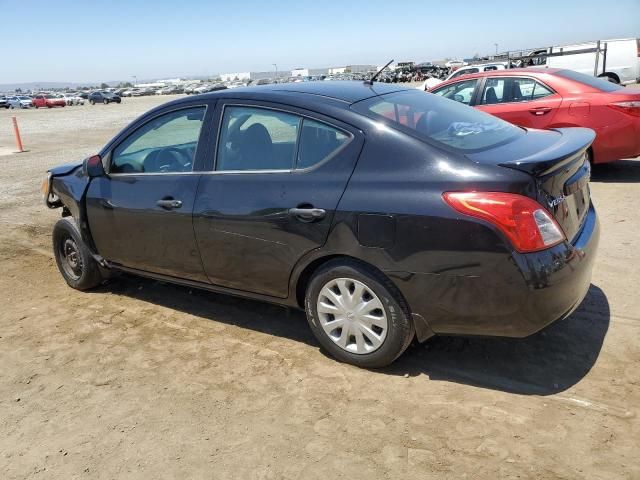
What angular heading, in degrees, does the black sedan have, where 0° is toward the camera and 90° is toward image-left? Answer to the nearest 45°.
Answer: approximately 135°

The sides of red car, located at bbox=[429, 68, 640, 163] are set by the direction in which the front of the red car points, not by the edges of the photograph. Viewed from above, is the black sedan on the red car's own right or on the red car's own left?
on the red car's own left

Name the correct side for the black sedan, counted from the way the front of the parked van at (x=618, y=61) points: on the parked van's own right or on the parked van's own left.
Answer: on the parked van's own left

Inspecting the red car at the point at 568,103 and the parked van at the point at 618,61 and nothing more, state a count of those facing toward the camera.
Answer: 0

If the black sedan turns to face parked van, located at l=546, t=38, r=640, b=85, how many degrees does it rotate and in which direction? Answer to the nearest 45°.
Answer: approximately 90° to its right

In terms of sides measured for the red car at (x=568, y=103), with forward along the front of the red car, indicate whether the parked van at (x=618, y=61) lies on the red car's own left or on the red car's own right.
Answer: on the red car's own right
